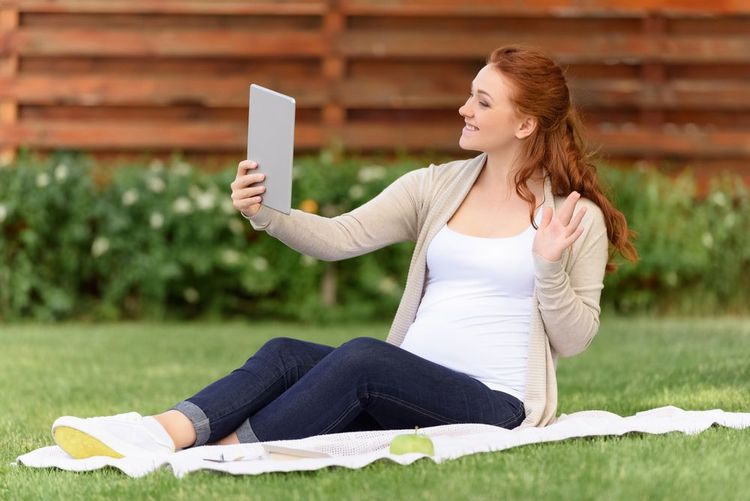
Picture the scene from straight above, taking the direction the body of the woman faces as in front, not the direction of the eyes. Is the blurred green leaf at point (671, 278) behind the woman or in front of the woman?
behind

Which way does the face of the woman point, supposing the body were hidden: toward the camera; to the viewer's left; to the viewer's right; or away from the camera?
to the viewer's left

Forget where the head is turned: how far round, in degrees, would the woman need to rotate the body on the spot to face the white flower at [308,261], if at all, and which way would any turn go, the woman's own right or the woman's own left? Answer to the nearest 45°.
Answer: approximately 135° to the woman's own right

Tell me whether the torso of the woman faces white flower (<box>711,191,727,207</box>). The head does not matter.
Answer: no

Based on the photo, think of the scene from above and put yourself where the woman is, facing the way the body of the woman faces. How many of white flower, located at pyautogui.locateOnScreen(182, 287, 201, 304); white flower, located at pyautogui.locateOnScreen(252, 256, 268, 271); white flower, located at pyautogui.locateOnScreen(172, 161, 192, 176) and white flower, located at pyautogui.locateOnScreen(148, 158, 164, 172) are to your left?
0

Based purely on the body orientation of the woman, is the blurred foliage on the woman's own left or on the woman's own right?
on the woman's own right

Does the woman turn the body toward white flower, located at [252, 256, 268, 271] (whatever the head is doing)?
no

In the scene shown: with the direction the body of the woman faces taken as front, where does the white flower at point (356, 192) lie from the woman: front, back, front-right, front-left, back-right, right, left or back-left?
back-right

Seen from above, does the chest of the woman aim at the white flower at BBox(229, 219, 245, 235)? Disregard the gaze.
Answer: no

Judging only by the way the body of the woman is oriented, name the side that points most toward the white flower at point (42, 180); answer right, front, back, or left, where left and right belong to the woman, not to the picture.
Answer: right

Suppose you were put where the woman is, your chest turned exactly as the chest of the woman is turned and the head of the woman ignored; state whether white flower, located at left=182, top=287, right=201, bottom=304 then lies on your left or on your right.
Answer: on your right

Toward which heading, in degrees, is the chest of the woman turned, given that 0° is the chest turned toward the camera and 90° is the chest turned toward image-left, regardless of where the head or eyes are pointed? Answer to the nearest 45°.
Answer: approximately 45°

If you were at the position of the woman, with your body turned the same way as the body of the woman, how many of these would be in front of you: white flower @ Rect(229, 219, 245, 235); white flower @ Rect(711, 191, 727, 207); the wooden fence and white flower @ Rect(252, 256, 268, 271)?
0

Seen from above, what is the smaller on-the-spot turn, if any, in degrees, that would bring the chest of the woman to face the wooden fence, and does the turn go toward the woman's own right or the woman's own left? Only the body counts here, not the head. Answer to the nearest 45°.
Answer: approximately 135° to the woman's own right

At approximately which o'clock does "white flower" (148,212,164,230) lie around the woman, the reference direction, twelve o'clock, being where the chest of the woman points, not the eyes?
The white flower is roughly at 4 o'clock from the woman.

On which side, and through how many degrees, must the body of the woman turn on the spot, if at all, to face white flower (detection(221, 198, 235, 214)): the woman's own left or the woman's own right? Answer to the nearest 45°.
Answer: approximately 135° to the woman's own right
